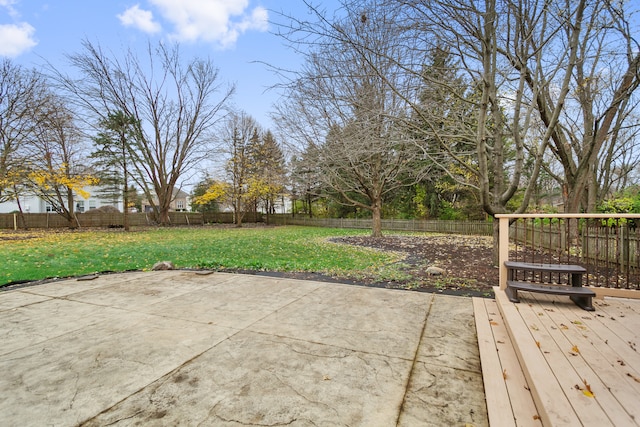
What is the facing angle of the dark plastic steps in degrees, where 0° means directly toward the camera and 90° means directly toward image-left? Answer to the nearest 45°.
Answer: approximately 0°

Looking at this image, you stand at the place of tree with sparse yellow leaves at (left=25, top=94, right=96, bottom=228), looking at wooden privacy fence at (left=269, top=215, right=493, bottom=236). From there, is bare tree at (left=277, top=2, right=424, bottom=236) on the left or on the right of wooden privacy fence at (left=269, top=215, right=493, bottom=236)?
right

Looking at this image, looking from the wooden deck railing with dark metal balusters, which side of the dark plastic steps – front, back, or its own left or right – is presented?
back

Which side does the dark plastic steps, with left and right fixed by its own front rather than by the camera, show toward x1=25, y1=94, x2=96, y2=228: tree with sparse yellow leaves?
right

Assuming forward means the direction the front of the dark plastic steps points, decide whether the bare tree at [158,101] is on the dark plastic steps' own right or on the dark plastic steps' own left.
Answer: on the dark plastic steps' own right

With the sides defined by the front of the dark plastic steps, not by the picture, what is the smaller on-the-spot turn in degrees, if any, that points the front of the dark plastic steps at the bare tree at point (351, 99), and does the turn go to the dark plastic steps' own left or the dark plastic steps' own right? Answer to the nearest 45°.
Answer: approximately 135° to the dark plastic steps' own right

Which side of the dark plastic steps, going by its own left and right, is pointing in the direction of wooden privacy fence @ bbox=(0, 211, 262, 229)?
right

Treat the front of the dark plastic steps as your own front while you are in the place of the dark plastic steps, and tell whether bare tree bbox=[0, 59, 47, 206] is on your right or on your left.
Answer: on your right
